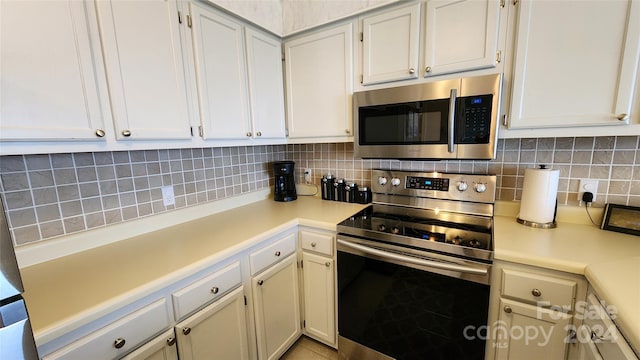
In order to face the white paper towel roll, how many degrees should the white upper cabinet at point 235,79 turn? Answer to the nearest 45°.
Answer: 0° — it already faces it

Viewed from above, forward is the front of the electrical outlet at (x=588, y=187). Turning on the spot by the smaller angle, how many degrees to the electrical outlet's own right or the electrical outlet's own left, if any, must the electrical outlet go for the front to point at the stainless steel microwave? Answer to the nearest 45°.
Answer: approximately 45° to the electrical outlet's own right

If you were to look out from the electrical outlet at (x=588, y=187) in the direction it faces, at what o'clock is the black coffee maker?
The black coffee maker is roughly at 2 o'clock from the electrical outlet.

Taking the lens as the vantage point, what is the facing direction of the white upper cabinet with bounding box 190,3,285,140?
facing the viewer and to the right of the viewer

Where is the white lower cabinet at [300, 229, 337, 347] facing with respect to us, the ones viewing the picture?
facing the viewer and to the left of the viewer

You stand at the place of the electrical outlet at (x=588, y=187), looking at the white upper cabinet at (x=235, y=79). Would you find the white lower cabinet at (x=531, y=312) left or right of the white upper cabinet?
left

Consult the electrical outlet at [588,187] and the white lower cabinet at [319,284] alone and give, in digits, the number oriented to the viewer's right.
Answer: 0

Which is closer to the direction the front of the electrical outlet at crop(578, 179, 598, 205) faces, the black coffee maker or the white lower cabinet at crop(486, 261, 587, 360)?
the white lower cabinet

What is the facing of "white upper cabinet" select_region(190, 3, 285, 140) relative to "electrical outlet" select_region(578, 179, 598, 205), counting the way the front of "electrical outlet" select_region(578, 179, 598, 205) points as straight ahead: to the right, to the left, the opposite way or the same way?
to the left

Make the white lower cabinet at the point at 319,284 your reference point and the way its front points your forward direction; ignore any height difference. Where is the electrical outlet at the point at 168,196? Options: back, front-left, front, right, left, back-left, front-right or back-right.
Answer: front-right

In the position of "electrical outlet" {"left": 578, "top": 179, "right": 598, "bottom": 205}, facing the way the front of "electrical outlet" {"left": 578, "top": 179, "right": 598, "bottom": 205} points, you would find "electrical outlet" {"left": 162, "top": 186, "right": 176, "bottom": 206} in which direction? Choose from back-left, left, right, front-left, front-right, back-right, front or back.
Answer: front-right

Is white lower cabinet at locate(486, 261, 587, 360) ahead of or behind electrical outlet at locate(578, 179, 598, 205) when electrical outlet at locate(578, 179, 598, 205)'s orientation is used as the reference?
ahead

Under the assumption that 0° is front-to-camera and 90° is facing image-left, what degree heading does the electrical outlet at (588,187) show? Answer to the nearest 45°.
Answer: approximately 0°

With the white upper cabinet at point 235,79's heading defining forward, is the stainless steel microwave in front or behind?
in front

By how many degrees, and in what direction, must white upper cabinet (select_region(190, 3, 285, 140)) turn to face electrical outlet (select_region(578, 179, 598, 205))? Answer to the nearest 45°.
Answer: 0° — it already faces it
